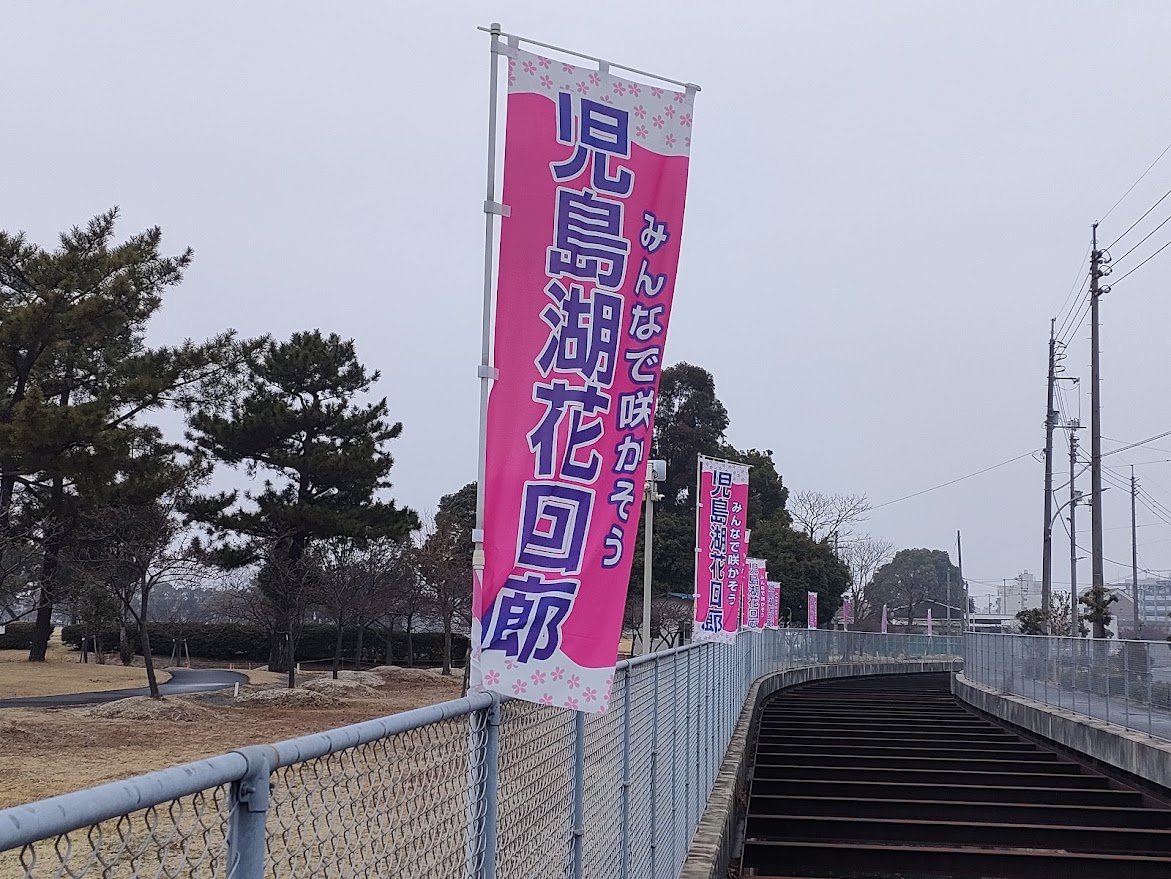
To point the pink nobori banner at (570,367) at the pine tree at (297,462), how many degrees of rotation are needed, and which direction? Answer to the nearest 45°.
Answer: approximately 180°

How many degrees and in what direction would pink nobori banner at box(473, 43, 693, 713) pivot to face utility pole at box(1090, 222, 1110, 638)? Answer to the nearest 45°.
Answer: approximately 135° to its left

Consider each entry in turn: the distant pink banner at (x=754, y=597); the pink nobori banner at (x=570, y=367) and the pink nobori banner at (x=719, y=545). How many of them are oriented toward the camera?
3

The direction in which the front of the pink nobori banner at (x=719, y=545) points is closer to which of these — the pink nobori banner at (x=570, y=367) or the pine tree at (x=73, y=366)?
the pink nobori banner

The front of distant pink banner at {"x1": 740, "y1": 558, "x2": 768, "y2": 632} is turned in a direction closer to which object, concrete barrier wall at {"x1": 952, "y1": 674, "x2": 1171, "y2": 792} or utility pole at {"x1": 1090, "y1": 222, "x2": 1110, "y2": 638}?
the concrete barrier wall

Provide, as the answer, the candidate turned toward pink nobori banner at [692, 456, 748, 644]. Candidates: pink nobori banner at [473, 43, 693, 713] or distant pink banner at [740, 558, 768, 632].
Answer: the distant pink banner

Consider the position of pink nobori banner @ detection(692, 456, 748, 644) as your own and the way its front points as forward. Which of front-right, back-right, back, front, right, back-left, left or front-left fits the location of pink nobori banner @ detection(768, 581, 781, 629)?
back

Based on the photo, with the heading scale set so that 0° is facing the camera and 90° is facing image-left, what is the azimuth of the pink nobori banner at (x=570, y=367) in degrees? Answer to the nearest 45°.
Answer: approximately 0°

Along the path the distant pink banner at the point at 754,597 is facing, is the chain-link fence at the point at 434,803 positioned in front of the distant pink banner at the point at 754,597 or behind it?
in front

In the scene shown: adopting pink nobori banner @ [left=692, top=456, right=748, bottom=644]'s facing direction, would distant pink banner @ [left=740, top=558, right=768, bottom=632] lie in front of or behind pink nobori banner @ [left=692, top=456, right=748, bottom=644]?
behind

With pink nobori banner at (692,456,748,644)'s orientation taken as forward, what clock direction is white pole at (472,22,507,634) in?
The white pole is roughly at 12 o'clock from the pink nobori banner.
